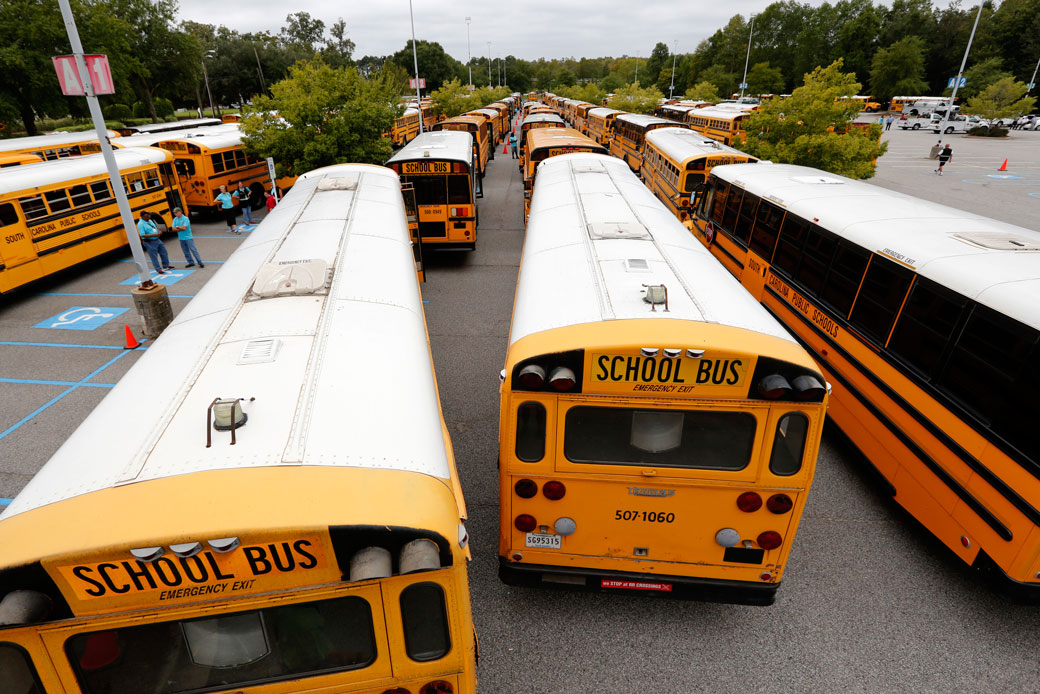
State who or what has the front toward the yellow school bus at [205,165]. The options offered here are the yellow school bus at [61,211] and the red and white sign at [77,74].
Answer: the yellow school bus at [61,211]

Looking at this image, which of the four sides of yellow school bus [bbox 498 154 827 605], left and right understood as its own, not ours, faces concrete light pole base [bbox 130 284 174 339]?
left

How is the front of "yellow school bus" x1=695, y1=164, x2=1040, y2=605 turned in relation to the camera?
facing away from the viewer and to the left of the viewer

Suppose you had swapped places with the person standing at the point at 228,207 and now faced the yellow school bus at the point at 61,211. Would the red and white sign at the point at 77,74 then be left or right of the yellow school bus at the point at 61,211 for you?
left

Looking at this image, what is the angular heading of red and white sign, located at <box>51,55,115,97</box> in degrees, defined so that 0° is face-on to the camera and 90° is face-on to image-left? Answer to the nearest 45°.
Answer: approximately 0°

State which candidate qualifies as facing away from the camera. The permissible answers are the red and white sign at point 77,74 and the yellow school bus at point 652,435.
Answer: the yellow school bus

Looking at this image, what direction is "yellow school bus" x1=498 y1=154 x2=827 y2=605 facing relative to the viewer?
away from the camera

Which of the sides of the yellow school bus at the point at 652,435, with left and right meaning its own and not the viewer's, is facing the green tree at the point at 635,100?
front

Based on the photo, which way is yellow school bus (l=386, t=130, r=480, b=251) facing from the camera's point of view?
away from the camera

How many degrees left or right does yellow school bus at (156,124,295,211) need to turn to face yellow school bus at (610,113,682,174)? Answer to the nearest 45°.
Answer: approximately 45° to its right

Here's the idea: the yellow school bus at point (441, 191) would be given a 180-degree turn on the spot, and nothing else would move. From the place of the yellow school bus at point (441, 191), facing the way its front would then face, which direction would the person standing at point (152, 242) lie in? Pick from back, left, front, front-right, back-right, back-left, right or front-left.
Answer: right

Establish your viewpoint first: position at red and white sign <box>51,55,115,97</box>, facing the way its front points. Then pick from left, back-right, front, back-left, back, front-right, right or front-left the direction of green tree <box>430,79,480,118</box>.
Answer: back-left
